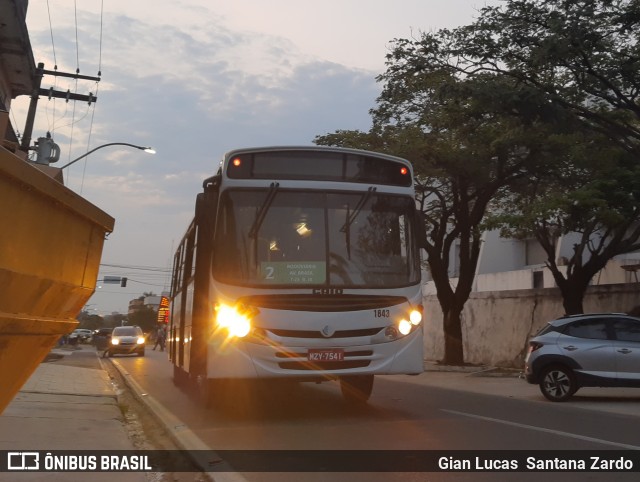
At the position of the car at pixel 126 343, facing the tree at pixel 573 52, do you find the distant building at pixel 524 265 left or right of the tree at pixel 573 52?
left

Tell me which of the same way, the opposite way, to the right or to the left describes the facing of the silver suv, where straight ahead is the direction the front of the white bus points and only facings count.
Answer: to the left

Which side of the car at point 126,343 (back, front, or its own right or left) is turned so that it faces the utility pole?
front

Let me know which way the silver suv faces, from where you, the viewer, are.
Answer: facing to the right of the viewer

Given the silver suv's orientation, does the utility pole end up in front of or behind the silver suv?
behind

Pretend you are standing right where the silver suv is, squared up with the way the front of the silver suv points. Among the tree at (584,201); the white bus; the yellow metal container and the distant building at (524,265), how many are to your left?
2

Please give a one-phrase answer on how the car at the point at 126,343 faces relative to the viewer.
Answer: facing the viewer

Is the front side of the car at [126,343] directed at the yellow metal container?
yes

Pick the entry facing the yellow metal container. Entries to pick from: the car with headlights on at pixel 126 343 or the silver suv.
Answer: the car with headlights on

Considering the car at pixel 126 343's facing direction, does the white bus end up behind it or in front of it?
in front

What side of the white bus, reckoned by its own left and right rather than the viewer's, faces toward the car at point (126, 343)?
back

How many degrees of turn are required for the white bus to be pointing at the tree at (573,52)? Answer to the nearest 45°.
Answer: approximately 135° to its left

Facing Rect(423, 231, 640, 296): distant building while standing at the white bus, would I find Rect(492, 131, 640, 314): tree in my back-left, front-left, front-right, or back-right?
front-right

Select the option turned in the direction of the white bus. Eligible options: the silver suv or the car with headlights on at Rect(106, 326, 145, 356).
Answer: the car with headlights on

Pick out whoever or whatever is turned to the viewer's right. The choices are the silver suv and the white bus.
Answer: the silver suv
